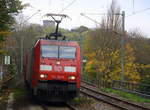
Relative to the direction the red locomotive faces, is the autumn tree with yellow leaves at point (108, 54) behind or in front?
behind

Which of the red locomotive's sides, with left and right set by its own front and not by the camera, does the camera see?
front
